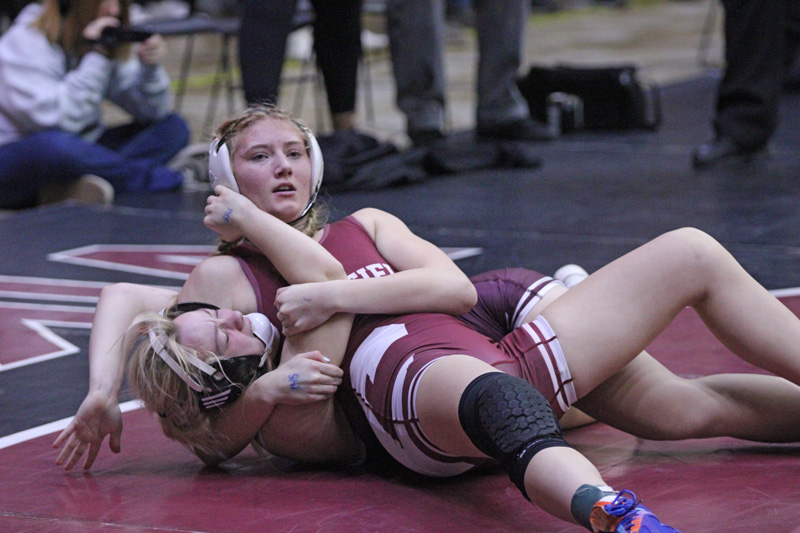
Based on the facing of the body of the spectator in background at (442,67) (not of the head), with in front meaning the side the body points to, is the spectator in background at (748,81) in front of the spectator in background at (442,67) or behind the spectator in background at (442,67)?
in front

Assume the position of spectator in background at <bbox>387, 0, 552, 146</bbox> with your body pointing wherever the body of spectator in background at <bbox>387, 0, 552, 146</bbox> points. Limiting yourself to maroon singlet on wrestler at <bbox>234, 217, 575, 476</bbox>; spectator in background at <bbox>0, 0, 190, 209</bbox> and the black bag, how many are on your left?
1

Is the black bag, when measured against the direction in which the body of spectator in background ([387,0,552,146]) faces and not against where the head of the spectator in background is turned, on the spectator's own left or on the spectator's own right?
on the spectator's own left

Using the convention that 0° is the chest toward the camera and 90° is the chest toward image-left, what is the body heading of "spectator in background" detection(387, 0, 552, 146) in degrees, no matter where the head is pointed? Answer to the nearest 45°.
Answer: approximately 315°

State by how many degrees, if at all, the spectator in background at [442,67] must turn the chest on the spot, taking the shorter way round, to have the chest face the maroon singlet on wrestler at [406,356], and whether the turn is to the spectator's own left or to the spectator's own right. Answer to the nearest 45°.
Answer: approximately 45° to the spectator's own right

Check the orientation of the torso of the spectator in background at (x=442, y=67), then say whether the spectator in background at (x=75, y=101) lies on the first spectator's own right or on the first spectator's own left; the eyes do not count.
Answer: on the first spectator's own right

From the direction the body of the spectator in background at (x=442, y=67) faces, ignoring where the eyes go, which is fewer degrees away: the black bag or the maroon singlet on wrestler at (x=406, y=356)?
the maroon singlet on wrestler

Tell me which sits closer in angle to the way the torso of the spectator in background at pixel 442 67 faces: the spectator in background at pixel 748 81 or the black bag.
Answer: the spectator in background

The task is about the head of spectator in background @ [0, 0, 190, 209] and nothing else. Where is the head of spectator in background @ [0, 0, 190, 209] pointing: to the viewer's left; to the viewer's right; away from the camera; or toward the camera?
to the viewer's right
